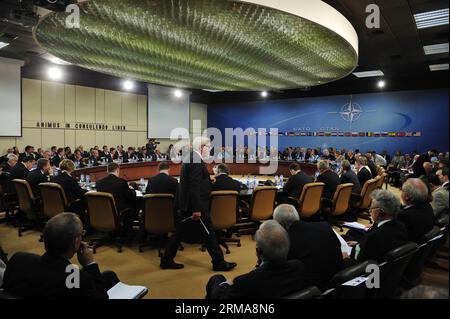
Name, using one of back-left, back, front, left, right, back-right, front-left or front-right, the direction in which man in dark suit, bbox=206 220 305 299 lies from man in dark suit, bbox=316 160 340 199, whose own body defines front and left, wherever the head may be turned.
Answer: back-left

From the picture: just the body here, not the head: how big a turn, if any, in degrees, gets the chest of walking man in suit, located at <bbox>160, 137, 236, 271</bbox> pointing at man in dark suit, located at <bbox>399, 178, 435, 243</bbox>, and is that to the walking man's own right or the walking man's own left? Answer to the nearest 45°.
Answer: approximately 45° to the walking man's own right

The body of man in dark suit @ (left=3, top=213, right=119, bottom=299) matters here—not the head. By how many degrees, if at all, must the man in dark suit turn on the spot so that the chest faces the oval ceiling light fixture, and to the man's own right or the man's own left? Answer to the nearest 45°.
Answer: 0° — they already face it

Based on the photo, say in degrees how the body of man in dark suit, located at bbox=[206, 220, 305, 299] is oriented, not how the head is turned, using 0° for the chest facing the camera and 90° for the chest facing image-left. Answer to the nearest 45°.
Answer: approximately 135°

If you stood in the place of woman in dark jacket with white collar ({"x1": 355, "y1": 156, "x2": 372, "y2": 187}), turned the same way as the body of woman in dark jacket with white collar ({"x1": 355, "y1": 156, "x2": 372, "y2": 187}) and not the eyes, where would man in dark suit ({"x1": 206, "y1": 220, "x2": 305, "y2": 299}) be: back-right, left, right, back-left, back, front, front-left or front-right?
left

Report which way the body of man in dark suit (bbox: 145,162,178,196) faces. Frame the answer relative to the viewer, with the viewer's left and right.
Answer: facing away from the viewer

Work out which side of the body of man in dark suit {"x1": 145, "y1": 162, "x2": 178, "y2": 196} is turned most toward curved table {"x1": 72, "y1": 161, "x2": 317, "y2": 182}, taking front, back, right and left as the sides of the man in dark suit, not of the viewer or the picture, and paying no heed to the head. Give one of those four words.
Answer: front

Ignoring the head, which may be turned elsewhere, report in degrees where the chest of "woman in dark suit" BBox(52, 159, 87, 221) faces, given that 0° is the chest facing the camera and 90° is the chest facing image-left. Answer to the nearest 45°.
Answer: approximately 225°

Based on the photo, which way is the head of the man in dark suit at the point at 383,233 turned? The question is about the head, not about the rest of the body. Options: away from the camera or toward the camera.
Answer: away from the camera

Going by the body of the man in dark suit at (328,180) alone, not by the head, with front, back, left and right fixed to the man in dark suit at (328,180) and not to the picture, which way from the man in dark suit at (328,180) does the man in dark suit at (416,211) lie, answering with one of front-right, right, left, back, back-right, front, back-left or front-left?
back-left

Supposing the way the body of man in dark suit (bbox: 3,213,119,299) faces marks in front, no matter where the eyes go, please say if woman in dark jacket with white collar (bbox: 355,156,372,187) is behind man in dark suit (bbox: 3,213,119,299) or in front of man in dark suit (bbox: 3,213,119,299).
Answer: in front

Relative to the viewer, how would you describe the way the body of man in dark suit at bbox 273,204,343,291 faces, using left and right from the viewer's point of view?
facing away from the viewer and to the left of the viewer

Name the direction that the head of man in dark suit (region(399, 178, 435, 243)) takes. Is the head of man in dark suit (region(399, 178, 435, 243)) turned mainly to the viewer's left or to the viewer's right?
to the viewer's left
